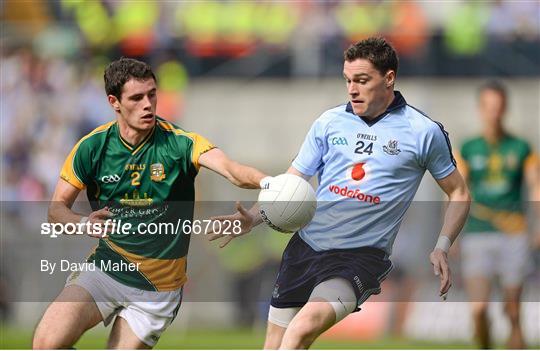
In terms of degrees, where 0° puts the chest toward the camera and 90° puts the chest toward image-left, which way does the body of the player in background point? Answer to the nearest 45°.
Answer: approximately 0°

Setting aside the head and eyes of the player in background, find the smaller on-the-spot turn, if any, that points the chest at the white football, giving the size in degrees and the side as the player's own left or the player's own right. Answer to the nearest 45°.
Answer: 0° — they already face it
